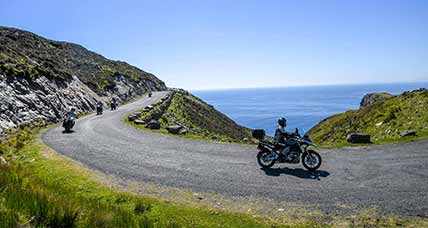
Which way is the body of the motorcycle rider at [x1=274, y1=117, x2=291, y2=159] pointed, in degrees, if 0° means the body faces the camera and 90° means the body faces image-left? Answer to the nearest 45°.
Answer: approximately 270°

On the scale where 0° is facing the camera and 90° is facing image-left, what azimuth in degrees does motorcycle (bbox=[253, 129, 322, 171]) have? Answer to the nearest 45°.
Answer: approximately 270°
